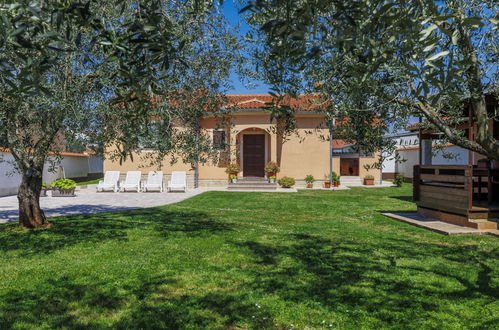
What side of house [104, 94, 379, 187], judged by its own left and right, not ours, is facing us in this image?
front

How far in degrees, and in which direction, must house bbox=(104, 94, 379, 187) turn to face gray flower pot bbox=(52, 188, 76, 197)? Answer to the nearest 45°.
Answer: approximately 45° to its right

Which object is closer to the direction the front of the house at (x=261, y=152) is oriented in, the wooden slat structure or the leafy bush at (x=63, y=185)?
the wooden slat structure

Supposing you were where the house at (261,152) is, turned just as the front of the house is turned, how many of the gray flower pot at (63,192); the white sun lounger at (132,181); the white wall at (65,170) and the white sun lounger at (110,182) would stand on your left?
0

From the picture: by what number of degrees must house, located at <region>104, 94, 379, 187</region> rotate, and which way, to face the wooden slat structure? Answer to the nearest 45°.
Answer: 0° — it already faces it

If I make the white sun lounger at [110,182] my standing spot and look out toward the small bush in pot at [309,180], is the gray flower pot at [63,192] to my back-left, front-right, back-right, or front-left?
back-right

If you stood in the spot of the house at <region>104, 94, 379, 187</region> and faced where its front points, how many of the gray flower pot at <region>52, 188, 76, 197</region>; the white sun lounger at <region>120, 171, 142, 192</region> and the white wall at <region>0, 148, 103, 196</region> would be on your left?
0

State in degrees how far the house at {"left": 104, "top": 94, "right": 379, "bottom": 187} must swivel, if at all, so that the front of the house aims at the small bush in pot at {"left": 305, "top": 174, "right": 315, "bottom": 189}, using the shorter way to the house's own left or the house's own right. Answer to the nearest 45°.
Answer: approximately 90° to the house's own left

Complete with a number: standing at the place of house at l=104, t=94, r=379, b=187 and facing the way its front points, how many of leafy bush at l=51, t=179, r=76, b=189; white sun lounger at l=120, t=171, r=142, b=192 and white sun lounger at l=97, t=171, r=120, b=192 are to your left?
0

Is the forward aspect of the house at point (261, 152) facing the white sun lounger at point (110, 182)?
no

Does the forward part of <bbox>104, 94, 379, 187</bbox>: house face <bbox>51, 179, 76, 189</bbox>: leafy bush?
no

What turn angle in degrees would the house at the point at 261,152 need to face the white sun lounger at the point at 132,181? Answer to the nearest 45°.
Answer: approximately 90° to its right

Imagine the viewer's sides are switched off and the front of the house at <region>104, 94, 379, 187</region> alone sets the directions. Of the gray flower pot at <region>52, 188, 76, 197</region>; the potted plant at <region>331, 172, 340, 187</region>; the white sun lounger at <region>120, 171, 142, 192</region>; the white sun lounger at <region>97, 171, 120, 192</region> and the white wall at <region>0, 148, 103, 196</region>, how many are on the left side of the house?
1

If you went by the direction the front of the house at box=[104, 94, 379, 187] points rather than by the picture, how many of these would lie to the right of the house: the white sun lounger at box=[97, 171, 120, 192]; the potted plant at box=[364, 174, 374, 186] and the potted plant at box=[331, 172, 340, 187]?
1

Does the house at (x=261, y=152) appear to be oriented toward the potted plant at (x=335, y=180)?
no

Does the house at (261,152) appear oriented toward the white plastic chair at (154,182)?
no
